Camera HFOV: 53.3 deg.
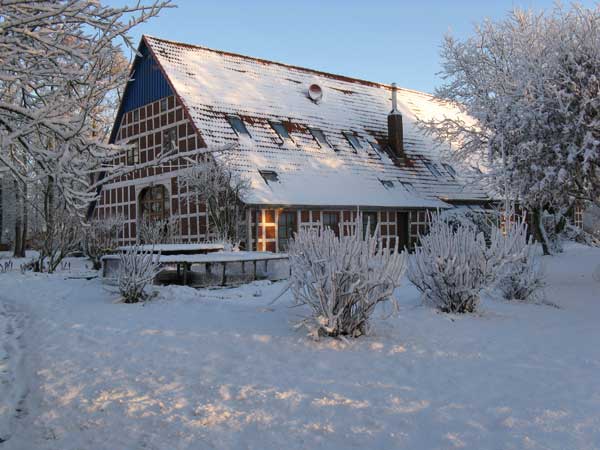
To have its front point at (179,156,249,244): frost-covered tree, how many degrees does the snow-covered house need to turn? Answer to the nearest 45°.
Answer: approximately 45° to its left

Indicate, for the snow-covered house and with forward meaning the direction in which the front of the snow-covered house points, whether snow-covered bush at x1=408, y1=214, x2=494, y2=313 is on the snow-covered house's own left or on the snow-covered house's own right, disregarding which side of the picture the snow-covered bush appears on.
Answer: on the snow-covered house's own left

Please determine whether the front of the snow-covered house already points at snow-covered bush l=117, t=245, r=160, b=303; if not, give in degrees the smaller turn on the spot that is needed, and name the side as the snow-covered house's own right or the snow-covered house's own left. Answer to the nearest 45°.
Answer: approximately 45° to the snow-covered house's own left

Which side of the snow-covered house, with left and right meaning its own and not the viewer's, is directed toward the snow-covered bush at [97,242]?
front

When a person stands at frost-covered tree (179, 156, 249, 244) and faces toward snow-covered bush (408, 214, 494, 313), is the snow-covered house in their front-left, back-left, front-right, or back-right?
back-left

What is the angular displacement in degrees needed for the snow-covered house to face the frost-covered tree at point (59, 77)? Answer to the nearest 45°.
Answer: approximately 45° to its left

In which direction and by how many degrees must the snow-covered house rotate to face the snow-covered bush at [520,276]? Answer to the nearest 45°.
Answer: approximately 45° to its left

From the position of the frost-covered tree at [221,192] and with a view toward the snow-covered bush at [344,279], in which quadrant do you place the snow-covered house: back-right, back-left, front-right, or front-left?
back-left

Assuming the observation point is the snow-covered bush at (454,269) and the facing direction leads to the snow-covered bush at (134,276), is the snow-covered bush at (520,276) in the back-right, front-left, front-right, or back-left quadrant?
back-right

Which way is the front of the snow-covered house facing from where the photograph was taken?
facing the viewer and to the left of the viewer
